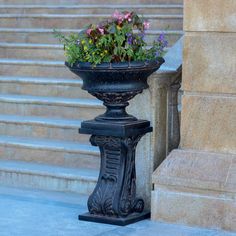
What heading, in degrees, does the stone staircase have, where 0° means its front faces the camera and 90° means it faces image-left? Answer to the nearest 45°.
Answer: approximately 0°
